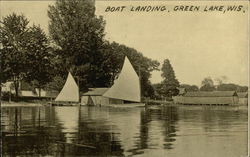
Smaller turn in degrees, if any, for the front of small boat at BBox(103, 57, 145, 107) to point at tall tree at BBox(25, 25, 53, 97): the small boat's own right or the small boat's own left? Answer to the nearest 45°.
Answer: approximately 135° to the small boat's own left

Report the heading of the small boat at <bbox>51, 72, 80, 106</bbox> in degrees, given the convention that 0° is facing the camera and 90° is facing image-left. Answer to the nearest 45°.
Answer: approximately 270°

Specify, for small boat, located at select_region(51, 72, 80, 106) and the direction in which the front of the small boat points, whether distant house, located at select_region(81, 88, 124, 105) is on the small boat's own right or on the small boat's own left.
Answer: on the small boat's own left

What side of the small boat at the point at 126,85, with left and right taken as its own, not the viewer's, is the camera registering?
right

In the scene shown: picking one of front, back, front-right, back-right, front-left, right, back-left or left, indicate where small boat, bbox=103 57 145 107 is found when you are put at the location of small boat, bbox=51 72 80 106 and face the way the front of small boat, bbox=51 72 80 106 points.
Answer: front-right

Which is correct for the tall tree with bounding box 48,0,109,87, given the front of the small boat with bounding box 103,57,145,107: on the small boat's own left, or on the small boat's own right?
on the small boat's own left

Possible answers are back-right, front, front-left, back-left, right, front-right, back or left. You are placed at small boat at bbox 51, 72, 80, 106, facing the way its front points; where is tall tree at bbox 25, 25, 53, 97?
back-left

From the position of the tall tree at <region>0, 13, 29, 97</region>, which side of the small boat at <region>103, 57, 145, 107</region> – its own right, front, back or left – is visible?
back

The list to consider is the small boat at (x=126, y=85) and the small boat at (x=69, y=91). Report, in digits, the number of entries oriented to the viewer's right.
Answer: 2

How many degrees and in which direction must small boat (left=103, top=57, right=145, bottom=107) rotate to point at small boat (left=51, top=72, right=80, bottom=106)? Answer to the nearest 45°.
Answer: approximately 135° to its left

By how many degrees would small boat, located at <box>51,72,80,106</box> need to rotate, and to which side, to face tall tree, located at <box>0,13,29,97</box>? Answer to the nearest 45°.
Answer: approximately 180°
